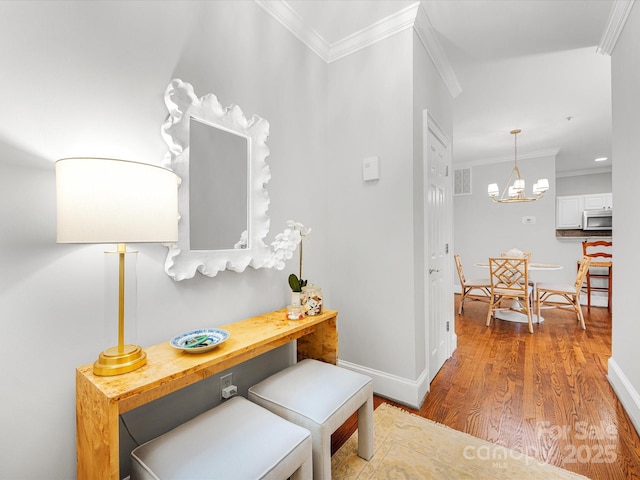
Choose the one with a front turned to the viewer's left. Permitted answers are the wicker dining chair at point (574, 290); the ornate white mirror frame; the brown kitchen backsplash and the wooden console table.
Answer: the wicker dining chair

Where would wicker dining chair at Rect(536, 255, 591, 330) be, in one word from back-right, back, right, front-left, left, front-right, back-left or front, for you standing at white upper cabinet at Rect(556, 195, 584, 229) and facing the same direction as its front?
front

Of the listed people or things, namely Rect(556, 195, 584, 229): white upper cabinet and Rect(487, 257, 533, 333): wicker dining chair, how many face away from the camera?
1

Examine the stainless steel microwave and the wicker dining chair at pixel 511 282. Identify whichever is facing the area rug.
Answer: the stainless steel microwave

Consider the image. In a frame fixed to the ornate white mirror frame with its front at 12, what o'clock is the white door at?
The white door is roughly at 10 o'clock from the ornate white mirror frame.

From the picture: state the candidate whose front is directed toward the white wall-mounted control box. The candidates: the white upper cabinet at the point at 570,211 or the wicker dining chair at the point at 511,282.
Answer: the white upper cabinet

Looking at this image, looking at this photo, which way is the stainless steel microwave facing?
toward the camera

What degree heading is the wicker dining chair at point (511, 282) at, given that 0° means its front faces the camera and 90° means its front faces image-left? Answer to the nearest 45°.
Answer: approximately 180°

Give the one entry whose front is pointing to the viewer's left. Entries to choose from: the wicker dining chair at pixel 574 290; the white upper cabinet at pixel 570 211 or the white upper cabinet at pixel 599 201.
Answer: the wicker dining chair

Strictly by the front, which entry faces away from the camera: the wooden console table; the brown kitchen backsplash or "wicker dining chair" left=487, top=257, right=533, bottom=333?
the wicker dining chair

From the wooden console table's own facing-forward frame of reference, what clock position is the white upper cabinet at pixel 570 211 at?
The white upper cabinet is roughly at 10 o'clock from the wooden console table.

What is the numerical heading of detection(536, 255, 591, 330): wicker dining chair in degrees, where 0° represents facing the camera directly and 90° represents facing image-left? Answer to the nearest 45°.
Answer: approximately 90°

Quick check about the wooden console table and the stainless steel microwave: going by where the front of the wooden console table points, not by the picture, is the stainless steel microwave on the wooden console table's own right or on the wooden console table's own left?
on the wooden console table's own left

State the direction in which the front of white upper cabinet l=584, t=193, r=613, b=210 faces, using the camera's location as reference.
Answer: facing the viewer

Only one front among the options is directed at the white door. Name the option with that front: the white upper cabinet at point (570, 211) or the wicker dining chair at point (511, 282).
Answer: the white upper cabinet

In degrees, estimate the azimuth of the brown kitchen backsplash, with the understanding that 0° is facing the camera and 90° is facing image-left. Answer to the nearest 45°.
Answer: approximately 0°

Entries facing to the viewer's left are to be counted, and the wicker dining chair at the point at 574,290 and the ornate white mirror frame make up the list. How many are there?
1

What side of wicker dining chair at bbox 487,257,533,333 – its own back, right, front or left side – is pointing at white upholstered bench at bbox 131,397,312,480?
back

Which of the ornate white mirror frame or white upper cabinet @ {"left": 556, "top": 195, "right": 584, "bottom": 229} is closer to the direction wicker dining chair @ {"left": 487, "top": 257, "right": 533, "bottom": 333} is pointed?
the white upper cabinet

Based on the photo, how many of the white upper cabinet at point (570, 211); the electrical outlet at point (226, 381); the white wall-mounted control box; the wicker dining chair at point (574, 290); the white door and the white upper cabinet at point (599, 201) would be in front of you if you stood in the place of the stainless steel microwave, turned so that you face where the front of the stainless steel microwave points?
4
